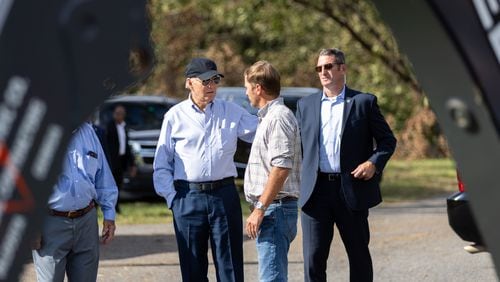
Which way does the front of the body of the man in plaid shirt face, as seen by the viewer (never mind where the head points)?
to the viewer's left

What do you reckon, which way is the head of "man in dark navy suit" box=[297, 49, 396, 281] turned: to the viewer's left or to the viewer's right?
to the viewer's left

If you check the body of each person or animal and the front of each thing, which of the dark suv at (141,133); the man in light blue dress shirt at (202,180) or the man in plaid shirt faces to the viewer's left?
the man in plaid shirt

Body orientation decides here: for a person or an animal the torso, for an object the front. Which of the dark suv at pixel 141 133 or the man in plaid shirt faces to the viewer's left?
the man in plaid shirt

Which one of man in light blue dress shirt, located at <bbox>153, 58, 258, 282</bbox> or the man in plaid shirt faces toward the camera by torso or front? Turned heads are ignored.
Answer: the man in light blue dress shirt

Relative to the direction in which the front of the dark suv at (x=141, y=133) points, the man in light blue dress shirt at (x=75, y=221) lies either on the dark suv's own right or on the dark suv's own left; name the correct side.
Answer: on the dark suv's own right

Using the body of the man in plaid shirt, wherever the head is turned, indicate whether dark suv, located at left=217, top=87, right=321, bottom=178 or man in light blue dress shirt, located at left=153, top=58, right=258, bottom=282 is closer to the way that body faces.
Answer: the man in light blue dress shirt

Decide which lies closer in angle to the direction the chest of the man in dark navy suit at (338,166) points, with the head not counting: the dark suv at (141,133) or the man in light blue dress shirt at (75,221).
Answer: the man in light blue dress shirt

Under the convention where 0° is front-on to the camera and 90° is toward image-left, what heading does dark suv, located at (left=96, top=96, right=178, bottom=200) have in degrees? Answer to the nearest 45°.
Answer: approximately 315°
